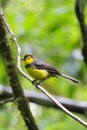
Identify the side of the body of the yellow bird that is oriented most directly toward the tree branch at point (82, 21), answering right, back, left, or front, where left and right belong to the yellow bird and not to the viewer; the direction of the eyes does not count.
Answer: back

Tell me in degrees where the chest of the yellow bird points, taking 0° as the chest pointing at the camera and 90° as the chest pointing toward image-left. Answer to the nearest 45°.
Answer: approximately 90°
